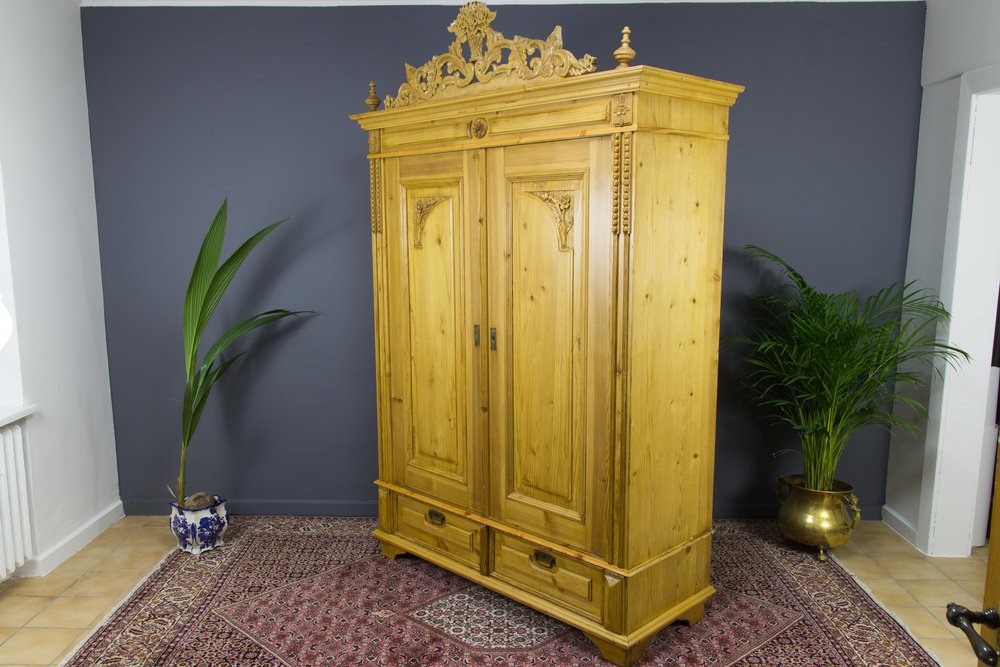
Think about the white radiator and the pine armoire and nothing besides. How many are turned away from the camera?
0

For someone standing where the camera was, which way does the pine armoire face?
facing the viewer and to the left of the viewer

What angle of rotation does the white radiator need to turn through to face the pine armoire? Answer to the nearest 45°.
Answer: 0° — it already faces it

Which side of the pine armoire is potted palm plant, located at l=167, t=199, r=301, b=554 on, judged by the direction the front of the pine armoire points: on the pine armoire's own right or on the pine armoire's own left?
on the pine armoire's own right

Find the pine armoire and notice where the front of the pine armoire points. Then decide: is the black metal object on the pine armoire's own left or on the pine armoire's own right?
on the pine armoire's own left

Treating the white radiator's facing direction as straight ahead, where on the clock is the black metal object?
The black metal object is roughly at 1 o'clock from the white radiator.

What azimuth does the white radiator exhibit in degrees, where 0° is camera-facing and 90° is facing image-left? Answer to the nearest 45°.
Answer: approximately 315°

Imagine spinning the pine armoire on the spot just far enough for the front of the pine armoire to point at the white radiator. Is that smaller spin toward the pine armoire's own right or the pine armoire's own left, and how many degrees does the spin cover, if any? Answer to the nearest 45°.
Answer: approximately 45° to the pine armoire's own right
